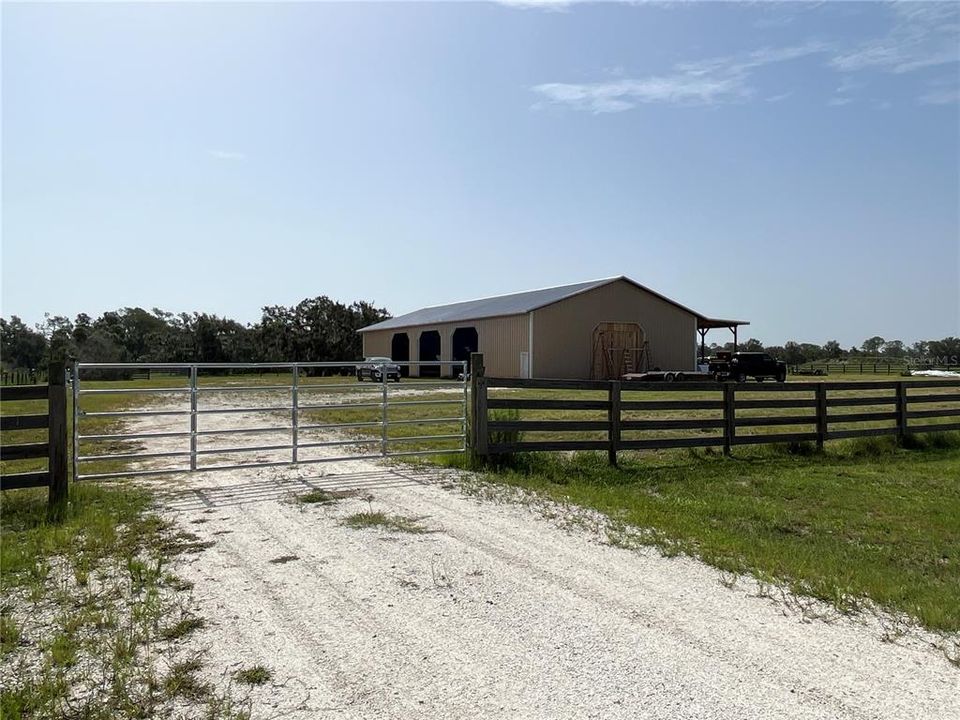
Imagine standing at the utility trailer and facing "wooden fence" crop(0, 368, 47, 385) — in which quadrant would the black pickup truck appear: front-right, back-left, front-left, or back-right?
back-right

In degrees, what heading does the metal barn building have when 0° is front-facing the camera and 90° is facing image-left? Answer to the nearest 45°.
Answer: approximately 315°

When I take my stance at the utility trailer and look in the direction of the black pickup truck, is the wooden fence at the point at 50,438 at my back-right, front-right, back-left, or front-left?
back-right

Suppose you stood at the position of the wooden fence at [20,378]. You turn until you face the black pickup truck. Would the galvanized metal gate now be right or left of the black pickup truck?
right

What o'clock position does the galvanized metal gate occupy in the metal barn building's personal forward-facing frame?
The galvanized metal gate is roughly at 2 o'clock from the metal barn building.

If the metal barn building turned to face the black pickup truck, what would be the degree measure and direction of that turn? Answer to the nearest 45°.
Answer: approximately 45° to its left
